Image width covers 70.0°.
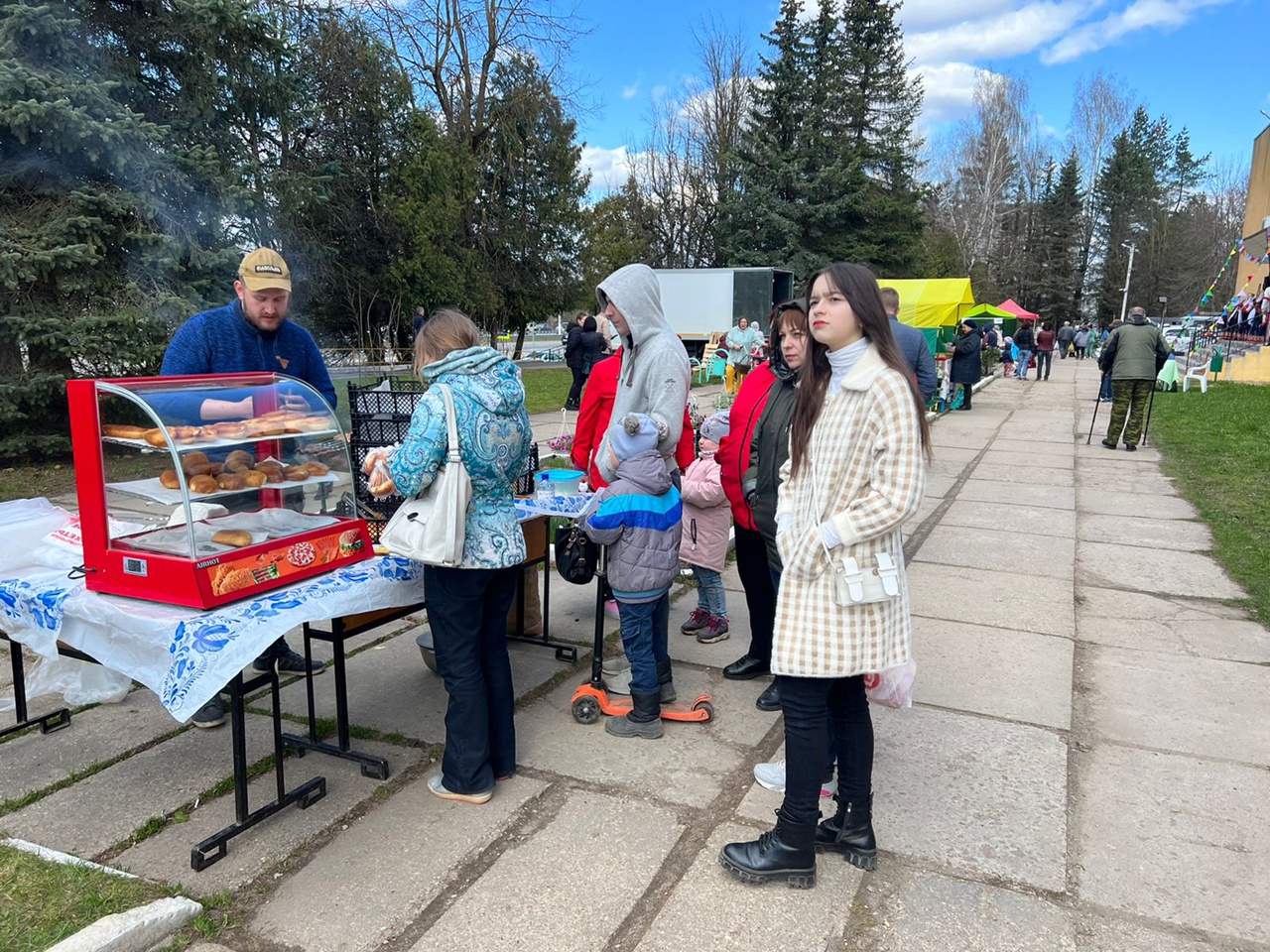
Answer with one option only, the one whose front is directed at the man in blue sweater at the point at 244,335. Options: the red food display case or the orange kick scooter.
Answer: the orange kick scooter

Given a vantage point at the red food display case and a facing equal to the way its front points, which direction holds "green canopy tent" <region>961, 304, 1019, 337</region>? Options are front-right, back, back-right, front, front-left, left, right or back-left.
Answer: left

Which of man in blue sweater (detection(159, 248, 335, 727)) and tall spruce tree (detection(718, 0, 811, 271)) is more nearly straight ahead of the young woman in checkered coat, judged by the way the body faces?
the man in blue sweater

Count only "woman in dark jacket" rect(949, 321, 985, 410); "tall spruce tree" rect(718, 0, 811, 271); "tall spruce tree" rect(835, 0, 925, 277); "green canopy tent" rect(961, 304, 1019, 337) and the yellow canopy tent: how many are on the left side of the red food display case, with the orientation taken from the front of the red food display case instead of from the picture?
5

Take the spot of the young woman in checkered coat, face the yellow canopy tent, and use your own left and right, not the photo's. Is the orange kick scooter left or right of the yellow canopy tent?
left

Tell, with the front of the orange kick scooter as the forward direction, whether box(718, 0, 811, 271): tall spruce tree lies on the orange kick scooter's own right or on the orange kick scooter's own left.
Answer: on the orange kick scooter's own right

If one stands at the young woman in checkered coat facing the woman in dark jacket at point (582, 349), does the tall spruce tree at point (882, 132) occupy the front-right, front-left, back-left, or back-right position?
front-right

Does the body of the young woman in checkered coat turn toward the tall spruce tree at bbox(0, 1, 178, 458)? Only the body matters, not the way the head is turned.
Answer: no

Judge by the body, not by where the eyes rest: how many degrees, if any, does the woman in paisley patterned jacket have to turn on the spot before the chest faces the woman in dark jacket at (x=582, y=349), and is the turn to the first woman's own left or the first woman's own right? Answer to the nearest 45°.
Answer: approximately 45° to the first woman's own right

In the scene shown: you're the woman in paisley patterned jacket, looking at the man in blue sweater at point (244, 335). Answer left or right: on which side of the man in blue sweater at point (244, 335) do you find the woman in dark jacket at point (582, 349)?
right
